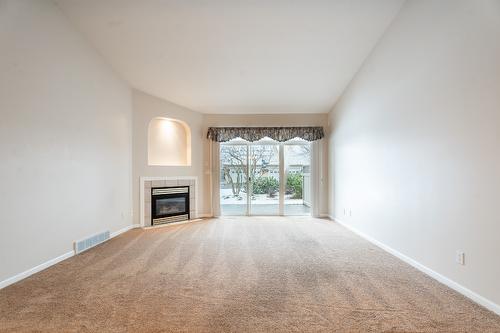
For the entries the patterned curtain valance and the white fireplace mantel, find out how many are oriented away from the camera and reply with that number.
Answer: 0

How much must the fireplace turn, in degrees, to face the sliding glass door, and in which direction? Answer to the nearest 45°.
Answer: approximately 45° to its left

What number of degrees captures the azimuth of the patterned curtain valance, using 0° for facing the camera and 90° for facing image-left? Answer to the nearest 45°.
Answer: approximately 0°

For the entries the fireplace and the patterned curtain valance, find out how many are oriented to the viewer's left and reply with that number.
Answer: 0

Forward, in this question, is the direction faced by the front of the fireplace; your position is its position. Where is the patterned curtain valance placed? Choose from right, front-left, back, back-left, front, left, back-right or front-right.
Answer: front-left

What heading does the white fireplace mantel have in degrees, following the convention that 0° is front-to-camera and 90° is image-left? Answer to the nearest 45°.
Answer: approximately 315°

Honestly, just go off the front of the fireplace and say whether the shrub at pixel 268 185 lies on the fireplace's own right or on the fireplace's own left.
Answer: on the fireplace's own left

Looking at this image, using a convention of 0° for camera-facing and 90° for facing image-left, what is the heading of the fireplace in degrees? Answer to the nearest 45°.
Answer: approximately 315°

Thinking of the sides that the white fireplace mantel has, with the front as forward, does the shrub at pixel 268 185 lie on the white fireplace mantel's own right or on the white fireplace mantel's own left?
on the white fireplace mantel's own left
